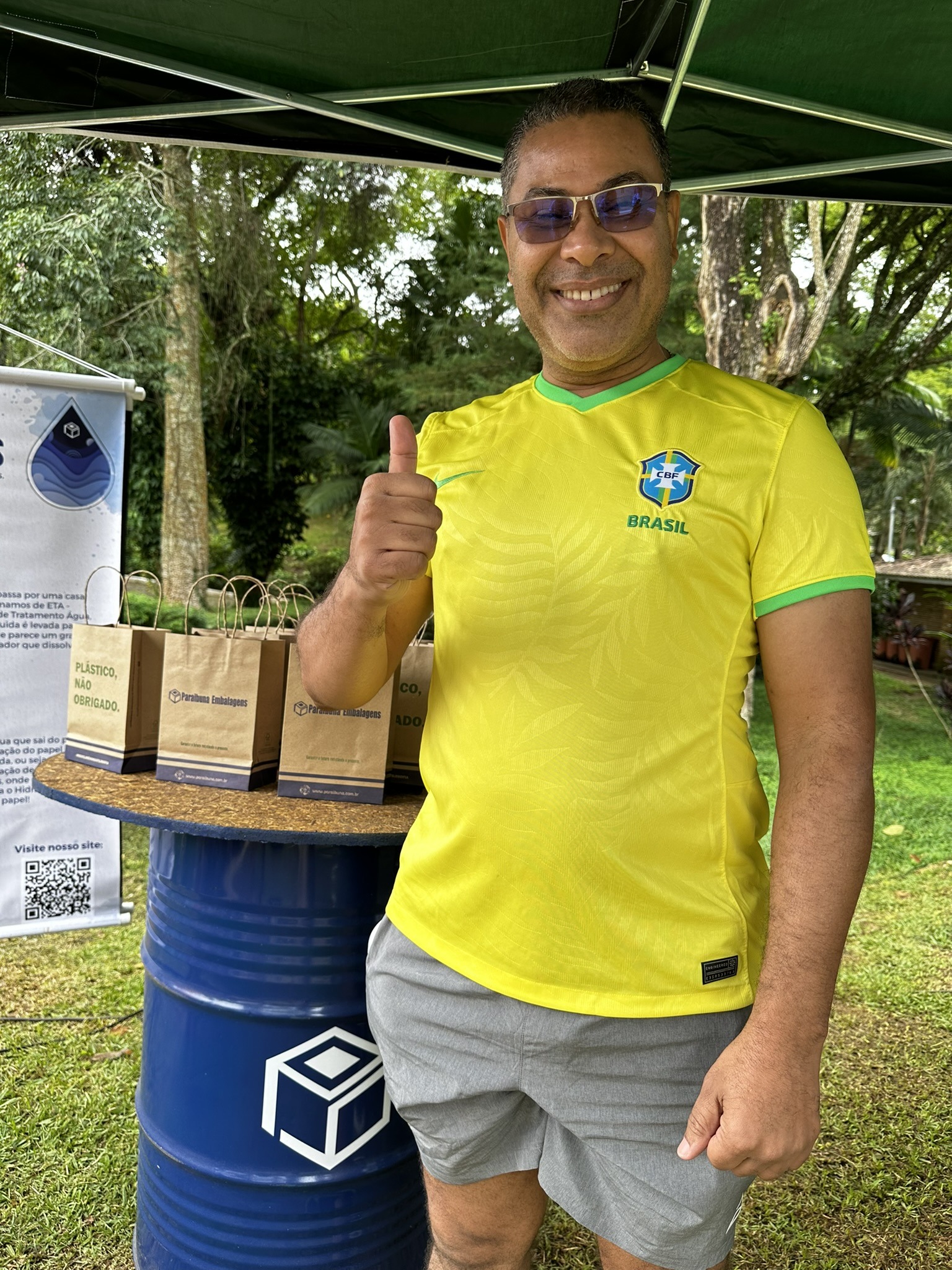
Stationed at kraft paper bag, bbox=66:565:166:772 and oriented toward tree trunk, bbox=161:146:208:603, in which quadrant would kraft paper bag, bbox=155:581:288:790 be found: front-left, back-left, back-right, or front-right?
back-right

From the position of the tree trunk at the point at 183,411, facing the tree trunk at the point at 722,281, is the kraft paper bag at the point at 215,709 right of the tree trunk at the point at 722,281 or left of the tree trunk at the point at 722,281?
right

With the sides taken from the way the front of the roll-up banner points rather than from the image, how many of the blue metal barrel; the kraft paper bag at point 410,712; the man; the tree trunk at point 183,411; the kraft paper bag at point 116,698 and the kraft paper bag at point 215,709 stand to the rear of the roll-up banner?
1

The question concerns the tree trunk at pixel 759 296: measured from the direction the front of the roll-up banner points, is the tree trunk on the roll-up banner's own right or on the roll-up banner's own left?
on the roll-up banner's own left

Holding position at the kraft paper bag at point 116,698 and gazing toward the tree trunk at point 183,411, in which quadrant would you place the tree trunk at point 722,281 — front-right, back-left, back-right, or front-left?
front-right

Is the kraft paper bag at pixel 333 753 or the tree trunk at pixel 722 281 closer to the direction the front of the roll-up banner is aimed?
the kraft paper bag

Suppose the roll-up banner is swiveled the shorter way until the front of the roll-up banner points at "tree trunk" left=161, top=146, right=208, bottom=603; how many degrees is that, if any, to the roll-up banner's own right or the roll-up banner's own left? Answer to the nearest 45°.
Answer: approximately 180°

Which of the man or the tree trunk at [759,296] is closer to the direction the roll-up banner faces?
the man

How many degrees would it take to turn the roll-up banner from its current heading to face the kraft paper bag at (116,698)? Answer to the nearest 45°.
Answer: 0° — it already faces it

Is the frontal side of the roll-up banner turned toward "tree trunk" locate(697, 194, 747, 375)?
no

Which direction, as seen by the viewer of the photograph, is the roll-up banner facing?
facing the viewer

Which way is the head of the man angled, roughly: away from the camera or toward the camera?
toward the camera

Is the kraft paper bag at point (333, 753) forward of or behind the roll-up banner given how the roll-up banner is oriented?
forward

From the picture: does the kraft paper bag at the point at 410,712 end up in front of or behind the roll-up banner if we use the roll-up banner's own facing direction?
in front

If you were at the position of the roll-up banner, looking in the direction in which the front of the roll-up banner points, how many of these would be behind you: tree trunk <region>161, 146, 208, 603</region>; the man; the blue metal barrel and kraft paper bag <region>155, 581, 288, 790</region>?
1
